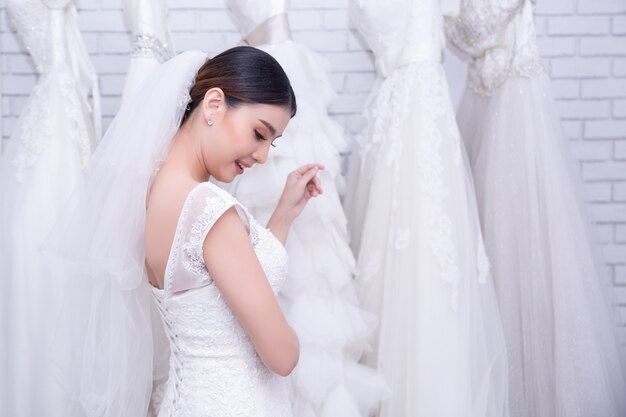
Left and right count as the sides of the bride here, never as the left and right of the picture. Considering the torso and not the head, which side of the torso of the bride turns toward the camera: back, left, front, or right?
right

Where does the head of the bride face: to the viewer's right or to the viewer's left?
to the viewer's right

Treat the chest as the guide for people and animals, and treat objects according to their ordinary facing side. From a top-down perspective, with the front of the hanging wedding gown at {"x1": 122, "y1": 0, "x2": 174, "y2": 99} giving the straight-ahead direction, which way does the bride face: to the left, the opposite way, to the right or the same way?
to the left

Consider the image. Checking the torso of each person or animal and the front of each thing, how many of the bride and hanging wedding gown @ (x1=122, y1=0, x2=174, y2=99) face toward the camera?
1

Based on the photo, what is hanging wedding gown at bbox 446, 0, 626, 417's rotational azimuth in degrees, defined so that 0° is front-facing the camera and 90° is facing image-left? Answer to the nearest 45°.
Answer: approximately 45°

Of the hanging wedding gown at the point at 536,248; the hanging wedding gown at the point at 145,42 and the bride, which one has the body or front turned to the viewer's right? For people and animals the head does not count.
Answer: the bride

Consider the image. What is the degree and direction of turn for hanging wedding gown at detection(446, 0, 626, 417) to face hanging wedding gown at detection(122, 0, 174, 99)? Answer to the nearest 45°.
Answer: approximately 45° to its right

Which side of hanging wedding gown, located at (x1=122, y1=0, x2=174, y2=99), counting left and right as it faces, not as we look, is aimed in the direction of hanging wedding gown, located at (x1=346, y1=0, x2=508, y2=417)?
left

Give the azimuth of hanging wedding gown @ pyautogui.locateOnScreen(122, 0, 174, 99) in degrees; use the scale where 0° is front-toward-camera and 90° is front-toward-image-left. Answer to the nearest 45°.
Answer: approximately 0°
